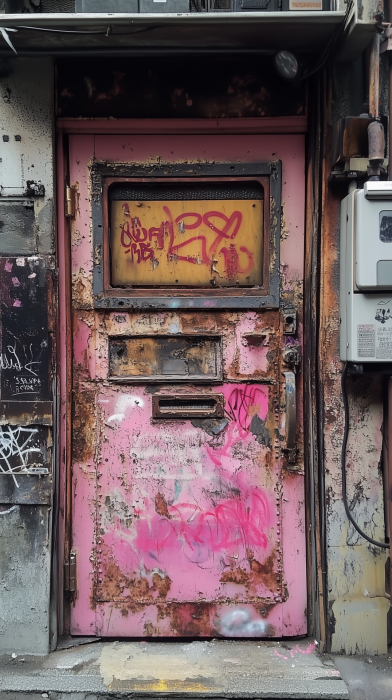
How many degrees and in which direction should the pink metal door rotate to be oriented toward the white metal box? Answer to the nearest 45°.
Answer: approximately 45° to its left

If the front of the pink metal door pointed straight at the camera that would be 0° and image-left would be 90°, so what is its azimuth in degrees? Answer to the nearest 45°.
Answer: approximately 0°
